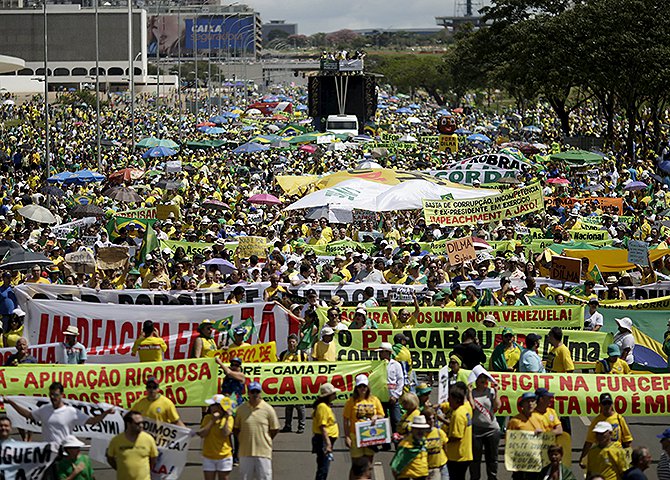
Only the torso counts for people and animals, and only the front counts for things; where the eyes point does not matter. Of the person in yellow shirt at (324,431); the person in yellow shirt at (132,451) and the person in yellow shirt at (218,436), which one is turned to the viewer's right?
the person in yellow shirt at (324,431)

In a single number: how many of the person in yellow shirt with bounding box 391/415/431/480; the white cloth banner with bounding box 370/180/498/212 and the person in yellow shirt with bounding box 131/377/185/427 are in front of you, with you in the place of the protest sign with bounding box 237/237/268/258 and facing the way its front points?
2

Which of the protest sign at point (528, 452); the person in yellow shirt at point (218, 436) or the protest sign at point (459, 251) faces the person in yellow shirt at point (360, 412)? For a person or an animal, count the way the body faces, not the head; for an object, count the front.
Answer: the protest sign at point (459, 251)

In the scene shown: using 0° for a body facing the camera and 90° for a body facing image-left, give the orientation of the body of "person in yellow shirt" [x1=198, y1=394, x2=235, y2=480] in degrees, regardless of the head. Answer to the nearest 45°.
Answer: approximately 0°

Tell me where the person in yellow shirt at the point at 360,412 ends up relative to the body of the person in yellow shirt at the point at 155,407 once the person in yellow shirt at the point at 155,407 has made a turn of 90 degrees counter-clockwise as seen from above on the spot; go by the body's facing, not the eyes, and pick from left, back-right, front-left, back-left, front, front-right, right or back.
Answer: front

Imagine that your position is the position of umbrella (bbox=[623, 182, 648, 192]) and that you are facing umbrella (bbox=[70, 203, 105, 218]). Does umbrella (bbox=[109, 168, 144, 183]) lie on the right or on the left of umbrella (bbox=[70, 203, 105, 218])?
right

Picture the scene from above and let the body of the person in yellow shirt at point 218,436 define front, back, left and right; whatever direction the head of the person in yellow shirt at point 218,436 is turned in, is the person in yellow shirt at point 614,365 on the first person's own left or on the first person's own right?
on the first person's own left

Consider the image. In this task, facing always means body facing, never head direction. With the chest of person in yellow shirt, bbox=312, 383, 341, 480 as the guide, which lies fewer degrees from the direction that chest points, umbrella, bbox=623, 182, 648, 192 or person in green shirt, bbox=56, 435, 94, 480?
the umbrella

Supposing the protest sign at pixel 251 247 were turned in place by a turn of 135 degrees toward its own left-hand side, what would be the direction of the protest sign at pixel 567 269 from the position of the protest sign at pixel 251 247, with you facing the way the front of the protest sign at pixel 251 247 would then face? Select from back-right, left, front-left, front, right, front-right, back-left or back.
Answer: right

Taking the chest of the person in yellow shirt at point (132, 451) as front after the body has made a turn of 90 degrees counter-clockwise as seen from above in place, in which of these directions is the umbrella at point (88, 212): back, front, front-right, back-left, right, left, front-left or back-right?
left

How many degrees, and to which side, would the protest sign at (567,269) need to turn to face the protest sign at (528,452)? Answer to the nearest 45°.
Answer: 0° — it already faces it

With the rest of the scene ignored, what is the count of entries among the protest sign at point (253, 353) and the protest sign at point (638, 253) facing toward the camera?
2

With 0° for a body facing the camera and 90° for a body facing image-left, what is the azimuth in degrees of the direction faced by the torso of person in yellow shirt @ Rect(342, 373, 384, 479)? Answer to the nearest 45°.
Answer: approximately 0°

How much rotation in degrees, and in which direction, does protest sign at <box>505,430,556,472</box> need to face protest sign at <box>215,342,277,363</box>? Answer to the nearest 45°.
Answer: approximately 135° to its right
